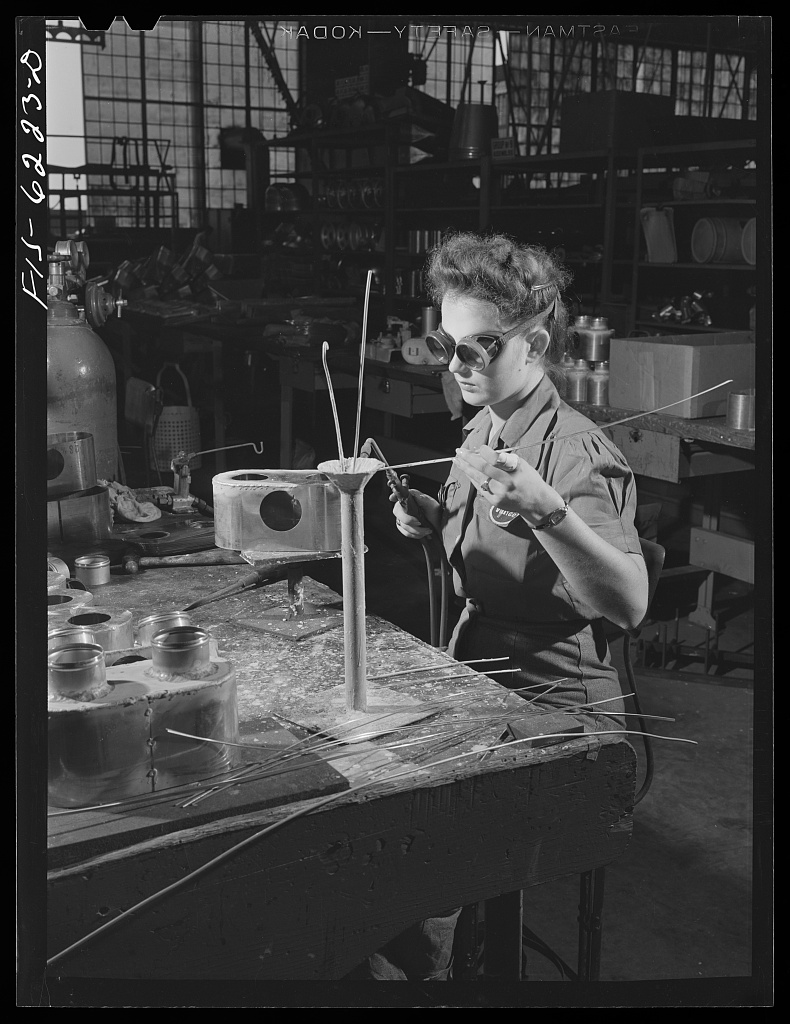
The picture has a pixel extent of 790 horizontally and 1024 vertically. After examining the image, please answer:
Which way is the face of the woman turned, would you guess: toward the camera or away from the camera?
toward the camera

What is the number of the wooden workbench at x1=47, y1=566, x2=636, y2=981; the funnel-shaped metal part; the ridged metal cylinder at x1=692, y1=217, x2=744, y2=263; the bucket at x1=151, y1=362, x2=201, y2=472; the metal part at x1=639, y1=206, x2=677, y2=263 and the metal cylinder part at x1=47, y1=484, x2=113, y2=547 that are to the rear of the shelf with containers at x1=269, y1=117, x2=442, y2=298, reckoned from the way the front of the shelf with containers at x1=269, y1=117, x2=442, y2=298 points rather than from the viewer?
0

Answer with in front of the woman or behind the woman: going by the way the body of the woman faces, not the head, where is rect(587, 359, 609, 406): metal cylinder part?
behind

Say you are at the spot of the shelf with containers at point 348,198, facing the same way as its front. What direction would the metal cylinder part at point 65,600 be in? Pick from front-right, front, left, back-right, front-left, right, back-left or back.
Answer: front

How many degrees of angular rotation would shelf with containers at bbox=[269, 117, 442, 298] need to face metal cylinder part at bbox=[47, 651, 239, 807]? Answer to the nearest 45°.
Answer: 0° — it already faces it

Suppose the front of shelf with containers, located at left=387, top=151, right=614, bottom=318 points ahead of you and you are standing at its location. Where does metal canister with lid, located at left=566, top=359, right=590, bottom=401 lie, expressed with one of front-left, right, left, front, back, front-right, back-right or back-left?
front

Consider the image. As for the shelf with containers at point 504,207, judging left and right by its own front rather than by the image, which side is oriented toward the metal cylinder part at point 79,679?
front

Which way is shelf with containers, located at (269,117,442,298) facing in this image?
toward the camera

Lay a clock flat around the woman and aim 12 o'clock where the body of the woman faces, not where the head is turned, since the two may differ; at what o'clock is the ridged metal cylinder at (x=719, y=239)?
The ridged metal cylinder is roughly at 5 o'clock from the woman.

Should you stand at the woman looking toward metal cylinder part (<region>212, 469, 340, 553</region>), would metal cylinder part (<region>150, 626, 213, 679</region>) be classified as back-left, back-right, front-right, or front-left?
front-left

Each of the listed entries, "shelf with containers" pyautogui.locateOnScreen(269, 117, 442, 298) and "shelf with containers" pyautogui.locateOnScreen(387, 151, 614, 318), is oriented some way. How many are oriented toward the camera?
2

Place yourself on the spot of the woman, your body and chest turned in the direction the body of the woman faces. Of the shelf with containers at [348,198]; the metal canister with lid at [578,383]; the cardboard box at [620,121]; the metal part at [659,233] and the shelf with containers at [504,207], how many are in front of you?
0

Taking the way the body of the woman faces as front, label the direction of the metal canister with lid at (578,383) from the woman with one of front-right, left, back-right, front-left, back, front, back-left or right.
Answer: back-right

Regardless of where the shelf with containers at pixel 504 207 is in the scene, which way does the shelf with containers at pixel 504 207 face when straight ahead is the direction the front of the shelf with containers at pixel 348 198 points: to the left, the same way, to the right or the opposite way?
the same way
